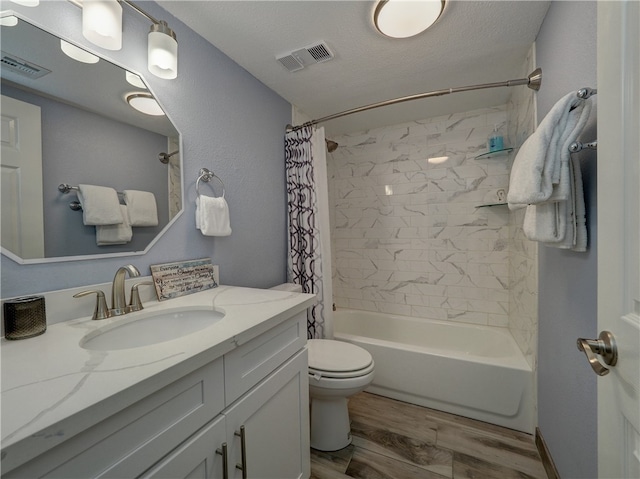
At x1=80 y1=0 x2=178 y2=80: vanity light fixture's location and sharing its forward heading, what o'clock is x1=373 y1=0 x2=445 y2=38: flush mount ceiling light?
The flush mount ceiling light is roughly at 11 o'clock from the vanity light fixture.

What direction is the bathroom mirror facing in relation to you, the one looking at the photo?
facing the viewer and to the right of the viewer

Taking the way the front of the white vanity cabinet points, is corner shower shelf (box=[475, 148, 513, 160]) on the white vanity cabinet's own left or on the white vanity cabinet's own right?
on the white vanity cabinet's own left

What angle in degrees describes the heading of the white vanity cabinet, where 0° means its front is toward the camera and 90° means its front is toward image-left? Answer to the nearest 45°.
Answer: approximately 315°

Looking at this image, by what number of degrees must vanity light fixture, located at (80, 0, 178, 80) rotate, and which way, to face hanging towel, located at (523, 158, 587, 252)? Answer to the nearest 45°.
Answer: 0° — it already faces it

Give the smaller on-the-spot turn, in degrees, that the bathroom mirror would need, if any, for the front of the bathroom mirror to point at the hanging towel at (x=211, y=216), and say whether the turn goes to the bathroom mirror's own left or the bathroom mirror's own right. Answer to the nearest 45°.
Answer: approximately 45° to the bathroom mirror's own left

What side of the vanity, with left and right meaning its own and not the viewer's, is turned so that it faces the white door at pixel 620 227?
front
